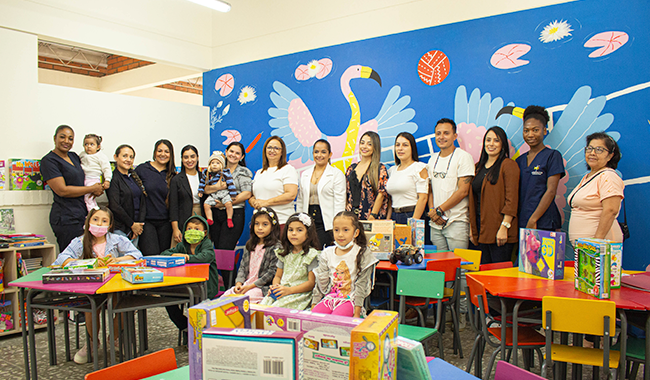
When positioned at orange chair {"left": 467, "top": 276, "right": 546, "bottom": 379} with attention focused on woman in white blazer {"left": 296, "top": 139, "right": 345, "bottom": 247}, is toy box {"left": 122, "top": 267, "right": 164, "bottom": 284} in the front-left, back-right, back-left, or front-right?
front-left

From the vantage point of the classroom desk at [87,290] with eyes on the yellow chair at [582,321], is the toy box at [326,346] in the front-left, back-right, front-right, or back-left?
front-right

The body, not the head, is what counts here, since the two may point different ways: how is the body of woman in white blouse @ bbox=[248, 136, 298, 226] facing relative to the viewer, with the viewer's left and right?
facing the viewer and to the left of the viewer

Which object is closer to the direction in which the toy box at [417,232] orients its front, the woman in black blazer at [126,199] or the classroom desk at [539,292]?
the classroom desk

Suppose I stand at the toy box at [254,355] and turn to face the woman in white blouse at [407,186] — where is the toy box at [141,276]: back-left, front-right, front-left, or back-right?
front-left

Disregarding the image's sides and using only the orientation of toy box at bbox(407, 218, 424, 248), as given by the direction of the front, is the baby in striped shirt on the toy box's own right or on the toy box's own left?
on the toy box's own right

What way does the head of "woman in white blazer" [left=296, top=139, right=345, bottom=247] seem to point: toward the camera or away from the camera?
toward the camera

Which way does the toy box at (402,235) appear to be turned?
toward the camera

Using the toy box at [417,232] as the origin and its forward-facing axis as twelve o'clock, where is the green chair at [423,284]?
The green chair is roughly at 12 o'clock from the toy box.

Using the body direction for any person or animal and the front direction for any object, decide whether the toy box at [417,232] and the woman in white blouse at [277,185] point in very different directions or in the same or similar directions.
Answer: same or similar directions

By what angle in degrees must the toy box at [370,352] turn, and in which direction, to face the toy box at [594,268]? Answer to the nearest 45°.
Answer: approximately 90° to its left

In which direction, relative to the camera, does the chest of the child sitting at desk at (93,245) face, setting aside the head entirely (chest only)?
toward the camera
